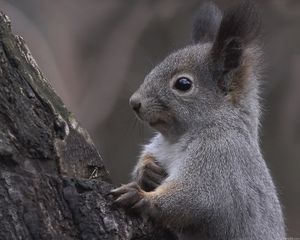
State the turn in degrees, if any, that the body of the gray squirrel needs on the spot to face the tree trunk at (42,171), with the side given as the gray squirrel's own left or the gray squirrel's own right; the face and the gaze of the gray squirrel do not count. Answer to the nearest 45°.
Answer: approximately 45° to the gray squirrel's own left

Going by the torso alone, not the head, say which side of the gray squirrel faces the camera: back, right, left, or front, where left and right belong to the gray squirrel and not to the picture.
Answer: left
